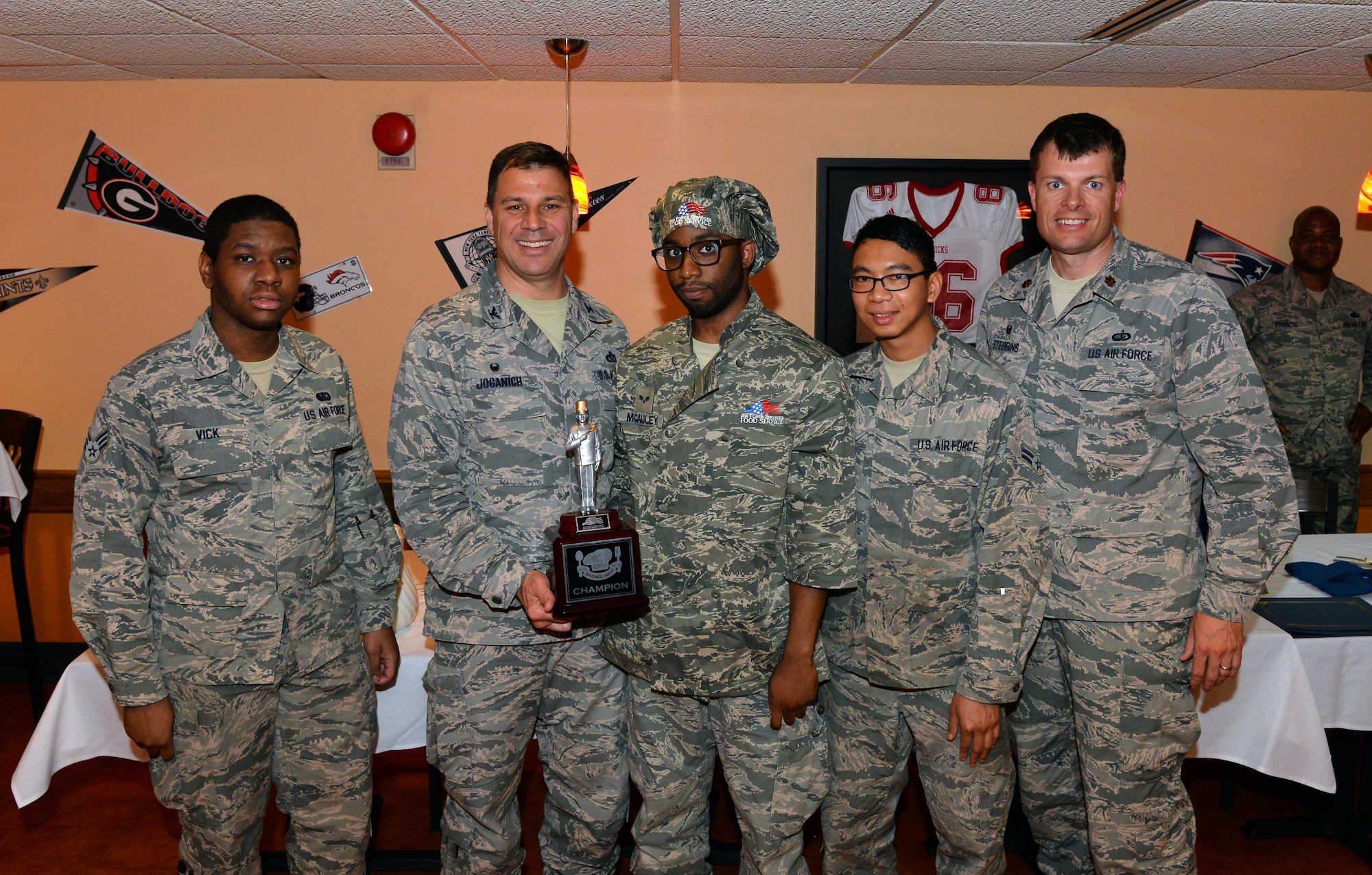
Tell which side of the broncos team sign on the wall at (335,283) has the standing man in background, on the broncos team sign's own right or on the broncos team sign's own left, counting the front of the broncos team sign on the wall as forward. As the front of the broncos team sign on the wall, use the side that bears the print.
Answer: on the broncos team sign's own left

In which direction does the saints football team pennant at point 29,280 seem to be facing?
toward the camera

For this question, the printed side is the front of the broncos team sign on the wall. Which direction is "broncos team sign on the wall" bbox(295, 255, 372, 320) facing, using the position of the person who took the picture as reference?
facing the viewer

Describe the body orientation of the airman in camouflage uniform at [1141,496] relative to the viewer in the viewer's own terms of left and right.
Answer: facing the viewer and to the left of the viewer

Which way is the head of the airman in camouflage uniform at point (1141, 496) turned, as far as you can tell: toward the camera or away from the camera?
toward the camera

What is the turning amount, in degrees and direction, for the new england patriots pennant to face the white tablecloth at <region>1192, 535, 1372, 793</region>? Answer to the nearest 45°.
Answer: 0° — it already faces it

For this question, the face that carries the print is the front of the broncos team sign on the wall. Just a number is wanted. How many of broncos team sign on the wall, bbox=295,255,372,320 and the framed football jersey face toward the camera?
2

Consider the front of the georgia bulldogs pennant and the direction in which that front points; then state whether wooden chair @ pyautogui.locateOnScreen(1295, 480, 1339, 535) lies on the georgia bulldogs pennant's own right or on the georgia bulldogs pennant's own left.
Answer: on the georgia bulldogs pennant's own left

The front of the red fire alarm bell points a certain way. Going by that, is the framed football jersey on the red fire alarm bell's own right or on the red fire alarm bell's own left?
on the red fire alarm bell's own left

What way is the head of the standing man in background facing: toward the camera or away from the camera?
toward the camera

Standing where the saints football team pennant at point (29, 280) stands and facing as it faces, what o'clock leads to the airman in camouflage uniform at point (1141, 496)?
The airman in camouflage uniform is roughly at 11 o'clock from the saints football team pennant.

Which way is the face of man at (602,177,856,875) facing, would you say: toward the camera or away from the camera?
toward the camera

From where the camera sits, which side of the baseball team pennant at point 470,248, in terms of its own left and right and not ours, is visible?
front

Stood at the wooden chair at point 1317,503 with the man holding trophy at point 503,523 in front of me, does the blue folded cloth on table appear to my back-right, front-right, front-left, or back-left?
front-left

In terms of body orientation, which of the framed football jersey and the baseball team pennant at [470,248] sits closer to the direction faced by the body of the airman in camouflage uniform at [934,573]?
the baseball team pennant
